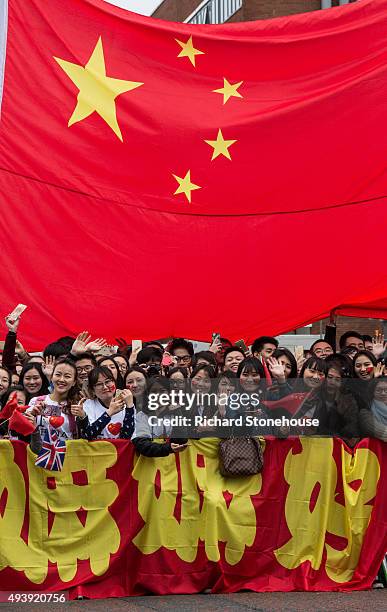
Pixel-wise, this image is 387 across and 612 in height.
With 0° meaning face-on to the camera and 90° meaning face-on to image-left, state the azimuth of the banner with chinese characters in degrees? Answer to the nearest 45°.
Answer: approximately 0°

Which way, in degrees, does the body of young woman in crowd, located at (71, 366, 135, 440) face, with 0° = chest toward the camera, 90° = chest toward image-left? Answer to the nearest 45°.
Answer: approximately 0°

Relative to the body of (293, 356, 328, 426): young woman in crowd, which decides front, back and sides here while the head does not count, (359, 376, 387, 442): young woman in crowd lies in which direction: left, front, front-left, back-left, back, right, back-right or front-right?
left

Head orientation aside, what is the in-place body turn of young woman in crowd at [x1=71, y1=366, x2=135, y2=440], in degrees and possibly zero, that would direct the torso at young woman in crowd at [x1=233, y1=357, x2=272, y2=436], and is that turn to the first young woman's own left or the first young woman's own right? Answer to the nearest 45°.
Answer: approximately 90° to the first young woman's own left
